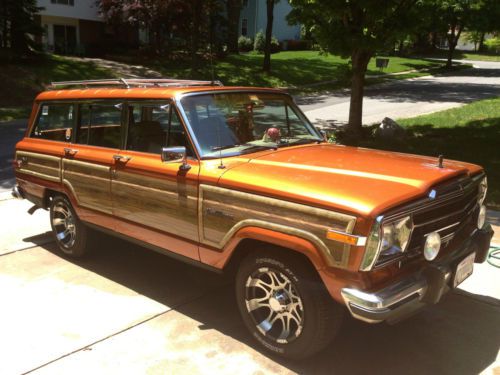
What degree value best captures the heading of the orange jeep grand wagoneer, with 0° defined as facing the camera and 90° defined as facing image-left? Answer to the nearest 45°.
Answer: approximately 315°

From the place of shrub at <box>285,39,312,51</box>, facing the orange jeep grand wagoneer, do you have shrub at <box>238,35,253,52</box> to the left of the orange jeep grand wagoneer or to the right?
right

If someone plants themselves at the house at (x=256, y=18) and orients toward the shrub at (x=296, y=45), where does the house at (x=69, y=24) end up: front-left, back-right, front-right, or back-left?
back-right

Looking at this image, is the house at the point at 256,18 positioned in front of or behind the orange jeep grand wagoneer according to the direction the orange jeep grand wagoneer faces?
behind

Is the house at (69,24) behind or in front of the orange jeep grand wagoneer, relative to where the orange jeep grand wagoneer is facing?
behind

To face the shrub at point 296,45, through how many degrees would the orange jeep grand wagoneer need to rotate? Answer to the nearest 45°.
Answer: approximately 135° to its left

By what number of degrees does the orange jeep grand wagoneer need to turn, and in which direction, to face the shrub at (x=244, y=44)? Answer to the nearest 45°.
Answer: approximately 135° to its left
